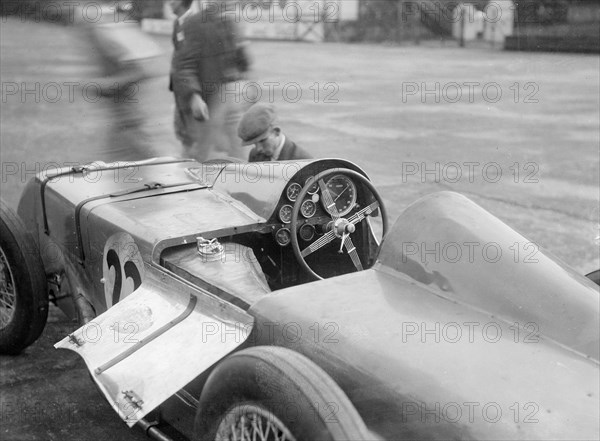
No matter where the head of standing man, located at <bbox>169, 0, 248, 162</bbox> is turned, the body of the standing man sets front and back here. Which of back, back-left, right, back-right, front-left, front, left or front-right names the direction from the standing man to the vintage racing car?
front-left

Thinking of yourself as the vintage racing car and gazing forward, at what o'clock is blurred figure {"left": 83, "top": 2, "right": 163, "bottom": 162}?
The blurred figure is roughly at 1 o'clock from the vintage racing car.

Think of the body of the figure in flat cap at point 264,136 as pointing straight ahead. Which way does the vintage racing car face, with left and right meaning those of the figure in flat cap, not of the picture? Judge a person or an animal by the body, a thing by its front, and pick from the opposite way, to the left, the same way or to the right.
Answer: to the right

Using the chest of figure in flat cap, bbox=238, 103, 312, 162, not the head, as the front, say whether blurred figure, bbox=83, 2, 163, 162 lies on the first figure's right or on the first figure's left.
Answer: on the first figure's right

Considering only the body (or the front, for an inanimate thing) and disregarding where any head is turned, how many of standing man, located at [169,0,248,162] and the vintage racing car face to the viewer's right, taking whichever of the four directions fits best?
0

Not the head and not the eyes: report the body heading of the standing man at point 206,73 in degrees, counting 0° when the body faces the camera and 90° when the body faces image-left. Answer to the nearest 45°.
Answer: approximately 45°

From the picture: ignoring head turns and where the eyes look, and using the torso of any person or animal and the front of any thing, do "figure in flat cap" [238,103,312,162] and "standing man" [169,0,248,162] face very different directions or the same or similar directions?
same or similar directions

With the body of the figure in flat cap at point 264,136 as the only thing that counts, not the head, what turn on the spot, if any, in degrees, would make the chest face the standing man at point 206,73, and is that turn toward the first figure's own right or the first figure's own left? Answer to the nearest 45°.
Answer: approximately 135° to the first figure's own right

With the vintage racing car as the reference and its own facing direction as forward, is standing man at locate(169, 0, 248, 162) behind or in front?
in front

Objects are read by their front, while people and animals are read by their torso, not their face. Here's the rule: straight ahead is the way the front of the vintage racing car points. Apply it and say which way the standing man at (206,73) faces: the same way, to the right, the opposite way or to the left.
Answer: to the left
